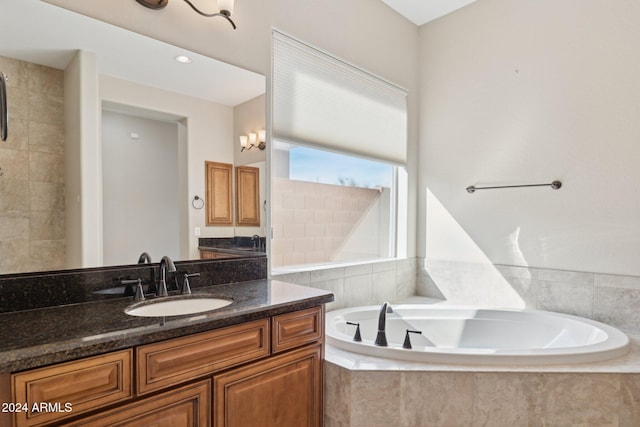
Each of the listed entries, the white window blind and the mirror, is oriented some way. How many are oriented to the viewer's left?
0

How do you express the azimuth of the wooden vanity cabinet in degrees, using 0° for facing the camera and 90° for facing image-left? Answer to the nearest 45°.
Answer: approximately 315°

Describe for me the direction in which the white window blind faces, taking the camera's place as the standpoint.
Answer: facing the viewer and to the right of the viewer

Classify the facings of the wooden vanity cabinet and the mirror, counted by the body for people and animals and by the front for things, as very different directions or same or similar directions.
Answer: same or similar directions

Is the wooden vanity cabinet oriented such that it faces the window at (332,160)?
no

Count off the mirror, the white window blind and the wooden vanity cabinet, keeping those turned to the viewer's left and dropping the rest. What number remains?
0

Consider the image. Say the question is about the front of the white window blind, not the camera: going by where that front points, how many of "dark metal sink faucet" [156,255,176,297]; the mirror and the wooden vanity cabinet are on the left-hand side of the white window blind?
0

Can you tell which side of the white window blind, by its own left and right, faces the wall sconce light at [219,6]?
right

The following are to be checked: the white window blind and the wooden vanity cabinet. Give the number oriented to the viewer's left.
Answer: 0

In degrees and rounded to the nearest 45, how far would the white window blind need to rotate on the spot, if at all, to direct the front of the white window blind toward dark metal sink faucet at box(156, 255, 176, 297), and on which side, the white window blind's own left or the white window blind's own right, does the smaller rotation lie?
approximately 90° to the white window blind's own right

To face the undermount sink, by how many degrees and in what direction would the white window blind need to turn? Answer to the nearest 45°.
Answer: approximately 90° to its right

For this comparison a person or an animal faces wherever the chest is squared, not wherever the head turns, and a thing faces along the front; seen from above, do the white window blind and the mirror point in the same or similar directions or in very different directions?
same or similar directions
